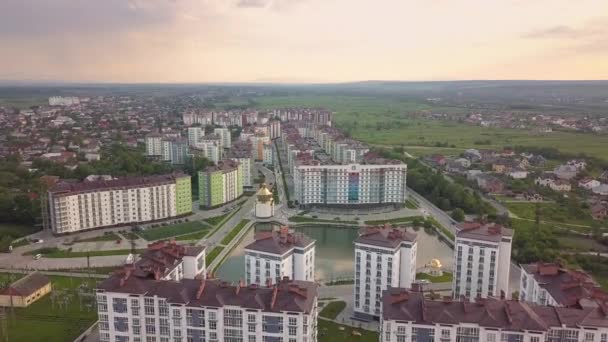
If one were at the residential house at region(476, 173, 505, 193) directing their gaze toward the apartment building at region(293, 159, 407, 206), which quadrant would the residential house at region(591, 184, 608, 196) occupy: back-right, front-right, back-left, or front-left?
back-left

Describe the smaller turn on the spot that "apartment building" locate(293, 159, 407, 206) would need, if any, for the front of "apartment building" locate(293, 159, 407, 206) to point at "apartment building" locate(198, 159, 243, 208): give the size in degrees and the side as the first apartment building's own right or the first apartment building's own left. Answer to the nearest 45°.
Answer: approximately 90° to the first apartment building's own right

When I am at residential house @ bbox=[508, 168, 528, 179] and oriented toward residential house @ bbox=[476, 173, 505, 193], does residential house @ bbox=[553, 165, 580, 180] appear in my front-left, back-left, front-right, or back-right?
back-left

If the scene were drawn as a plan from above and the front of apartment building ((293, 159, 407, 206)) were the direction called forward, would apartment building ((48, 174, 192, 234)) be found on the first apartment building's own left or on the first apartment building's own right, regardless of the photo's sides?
on the first apartment building's own right

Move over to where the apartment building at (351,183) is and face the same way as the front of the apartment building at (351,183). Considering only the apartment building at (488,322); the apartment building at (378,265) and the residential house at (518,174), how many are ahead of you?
2

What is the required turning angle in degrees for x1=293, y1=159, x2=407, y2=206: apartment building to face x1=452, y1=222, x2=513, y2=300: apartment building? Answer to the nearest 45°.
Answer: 0° — it already faces it

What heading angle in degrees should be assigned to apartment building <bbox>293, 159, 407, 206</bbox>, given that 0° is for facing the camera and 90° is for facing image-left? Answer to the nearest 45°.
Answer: approximately 0°

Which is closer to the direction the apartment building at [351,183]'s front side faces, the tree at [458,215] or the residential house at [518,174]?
the tree

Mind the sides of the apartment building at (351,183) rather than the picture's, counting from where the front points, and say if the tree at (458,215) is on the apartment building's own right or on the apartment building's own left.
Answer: on the apartment building's own left

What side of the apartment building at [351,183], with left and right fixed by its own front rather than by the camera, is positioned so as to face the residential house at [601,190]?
left

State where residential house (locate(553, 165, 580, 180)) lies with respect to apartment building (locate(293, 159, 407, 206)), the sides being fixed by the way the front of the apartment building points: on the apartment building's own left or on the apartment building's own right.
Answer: on the apartment building's own left

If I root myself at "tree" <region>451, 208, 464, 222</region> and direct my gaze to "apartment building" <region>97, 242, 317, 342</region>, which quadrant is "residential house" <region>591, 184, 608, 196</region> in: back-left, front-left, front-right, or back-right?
back-left

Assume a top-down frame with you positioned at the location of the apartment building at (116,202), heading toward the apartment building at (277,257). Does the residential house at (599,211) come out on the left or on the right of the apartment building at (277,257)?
left

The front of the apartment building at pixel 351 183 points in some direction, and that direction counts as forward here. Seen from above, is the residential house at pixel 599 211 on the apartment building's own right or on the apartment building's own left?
on the apartment building's own left

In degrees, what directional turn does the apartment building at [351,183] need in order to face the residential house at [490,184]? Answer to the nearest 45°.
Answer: approximately 135° to its left
